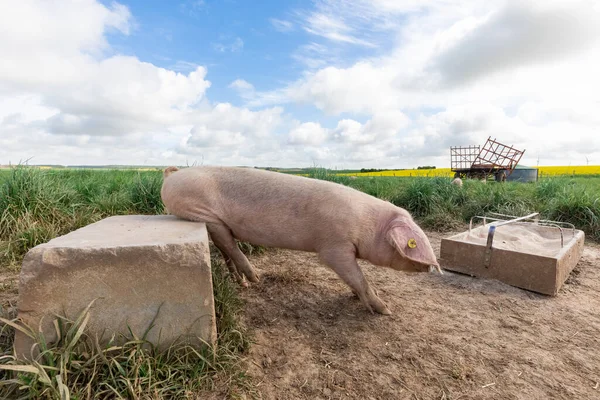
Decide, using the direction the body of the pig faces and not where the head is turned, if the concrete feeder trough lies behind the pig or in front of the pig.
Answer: in front

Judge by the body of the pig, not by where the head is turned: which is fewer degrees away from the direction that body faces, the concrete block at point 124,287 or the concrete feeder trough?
the concrete feeder trough

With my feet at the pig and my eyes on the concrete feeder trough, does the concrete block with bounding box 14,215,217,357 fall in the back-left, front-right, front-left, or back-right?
back-right

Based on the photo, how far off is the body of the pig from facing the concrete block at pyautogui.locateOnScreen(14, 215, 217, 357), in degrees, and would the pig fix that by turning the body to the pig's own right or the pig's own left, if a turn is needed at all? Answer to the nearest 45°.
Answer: approximately 135° to the pig's own right

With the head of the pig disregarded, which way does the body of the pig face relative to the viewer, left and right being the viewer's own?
facing to the right of the viewer
